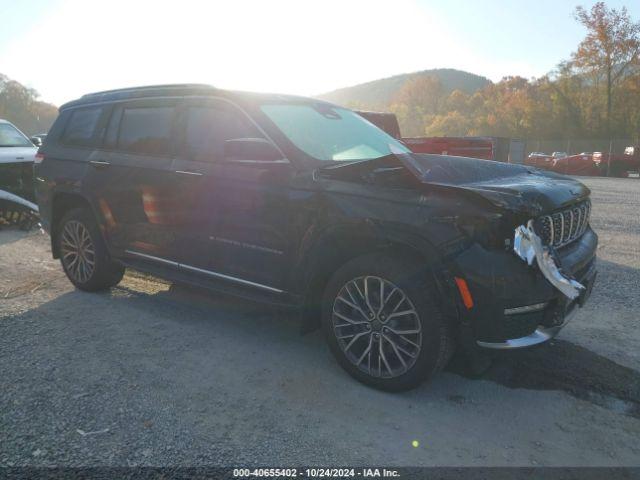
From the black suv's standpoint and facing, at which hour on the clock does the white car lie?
The white car is roughly at 6 o'clock from the black suv.

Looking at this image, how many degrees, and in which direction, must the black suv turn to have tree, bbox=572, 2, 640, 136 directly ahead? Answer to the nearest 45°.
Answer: approximately 90° to its left

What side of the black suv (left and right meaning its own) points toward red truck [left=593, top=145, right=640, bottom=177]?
left

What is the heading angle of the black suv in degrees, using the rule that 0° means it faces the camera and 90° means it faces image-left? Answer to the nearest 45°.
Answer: approximately 315°

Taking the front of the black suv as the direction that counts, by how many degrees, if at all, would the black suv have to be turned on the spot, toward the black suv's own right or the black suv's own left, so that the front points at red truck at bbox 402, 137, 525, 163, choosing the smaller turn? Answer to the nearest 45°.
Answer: approximately 135° to the black suv's own left
